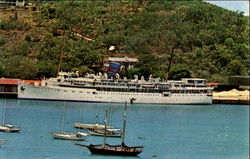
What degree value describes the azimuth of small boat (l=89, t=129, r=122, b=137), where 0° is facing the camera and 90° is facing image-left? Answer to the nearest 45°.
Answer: approximately 90°
